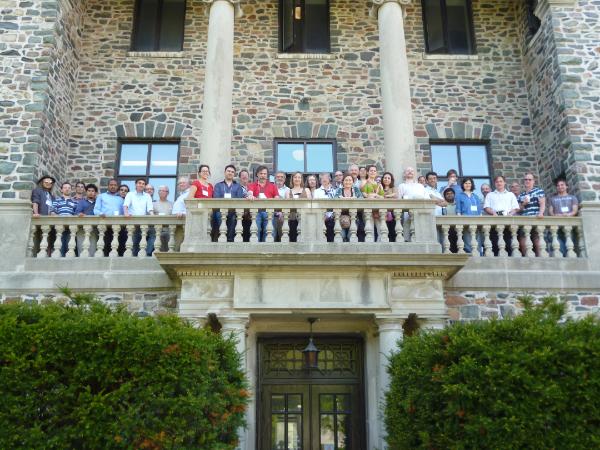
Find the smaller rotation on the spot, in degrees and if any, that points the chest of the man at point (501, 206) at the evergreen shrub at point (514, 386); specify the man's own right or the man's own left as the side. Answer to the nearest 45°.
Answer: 0° — they already face it

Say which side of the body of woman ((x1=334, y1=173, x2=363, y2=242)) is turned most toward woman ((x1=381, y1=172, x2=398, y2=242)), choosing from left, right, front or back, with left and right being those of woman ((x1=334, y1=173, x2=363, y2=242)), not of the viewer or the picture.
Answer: left

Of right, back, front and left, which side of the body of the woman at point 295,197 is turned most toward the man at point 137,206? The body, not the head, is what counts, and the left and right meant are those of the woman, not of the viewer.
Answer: right

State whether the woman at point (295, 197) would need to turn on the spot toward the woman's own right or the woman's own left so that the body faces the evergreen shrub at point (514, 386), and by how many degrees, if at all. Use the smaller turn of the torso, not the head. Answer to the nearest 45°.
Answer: approximately 45° to the woman's own left

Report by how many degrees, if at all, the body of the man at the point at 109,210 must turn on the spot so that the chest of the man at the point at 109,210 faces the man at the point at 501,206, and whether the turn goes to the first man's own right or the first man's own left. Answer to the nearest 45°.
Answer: approximately 90° to the first man's own left
